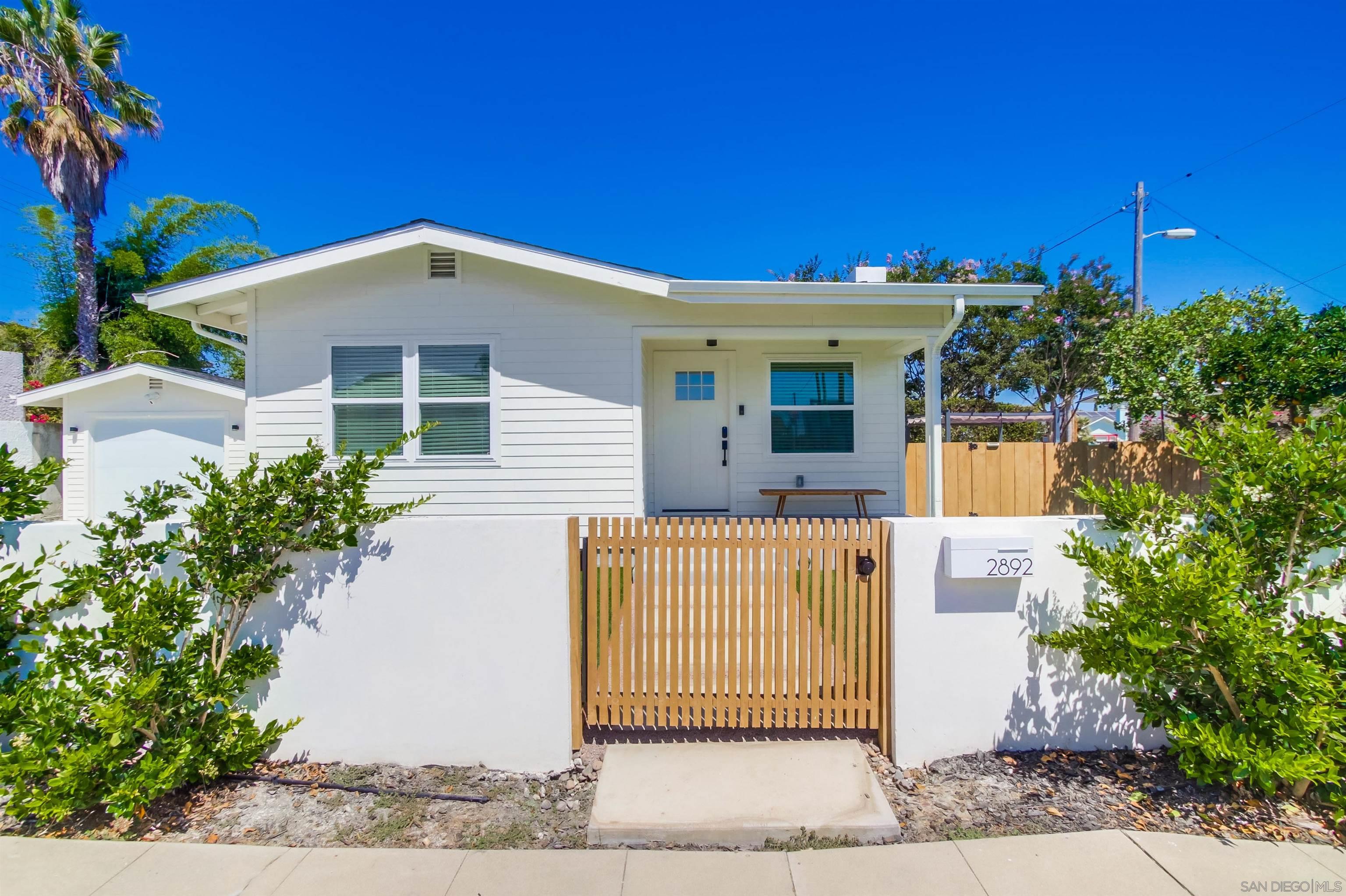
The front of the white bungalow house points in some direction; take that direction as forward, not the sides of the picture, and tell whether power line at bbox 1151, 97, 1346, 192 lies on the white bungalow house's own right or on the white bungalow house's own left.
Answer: on the white bungalow house's own left

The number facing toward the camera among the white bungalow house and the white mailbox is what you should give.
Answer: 2

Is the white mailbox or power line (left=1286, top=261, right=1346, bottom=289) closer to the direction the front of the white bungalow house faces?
the white mailbox

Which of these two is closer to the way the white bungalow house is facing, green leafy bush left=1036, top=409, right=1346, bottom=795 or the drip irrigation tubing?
the drip irrigation tubing

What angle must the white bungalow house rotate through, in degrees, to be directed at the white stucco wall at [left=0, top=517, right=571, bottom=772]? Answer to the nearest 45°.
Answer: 0° — it already faces it

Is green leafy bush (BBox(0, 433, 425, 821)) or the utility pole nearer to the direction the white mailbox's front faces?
the green leafy bush

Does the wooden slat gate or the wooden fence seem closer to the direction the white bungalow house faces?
the wooden slat gate

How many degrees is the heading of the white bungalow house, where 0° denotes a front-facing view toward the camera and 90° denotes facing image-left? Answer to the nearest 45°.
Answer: approximately 0°

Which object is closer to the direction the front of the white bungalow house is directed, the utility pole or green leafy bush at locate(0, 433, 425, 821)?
the green leafy bush

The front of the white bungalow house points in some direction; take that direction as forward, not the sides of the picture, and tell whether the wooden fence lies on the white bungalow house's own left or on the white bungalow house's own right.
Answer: on the white bungalow house's own left

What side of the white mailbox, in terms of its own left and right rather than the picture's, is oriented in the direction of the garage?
right

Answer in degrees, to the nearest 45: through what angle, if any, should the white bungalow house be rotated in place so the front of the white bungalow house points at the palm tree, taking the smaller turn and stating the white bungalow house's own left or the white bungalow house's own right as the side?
approximately 135° to the white bungalow house's own right

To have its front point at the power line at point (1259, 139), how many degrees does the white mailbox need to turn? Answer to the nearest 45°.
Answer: approximately 180°

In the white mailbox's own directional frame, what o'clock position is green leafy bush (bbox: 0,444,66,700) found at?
The green leafy bush is roughly at 2 o'clock from the white mailbox.

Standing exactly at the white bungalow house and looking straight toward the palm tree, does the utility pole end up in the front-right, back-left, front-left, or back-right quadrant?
back-right
